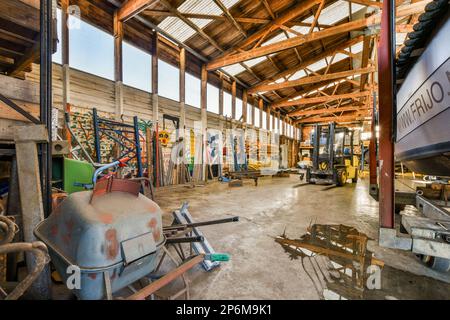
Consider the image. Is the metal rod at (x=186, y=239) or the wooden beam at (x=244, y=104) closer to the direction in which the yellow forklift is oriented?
the metal rod

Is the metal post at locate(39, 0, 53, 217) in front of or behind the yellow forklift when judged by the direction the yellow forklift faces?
in front

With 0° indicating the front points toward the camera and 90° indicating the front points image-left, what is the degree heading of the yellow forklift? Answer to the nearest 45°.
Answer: approximately 45°

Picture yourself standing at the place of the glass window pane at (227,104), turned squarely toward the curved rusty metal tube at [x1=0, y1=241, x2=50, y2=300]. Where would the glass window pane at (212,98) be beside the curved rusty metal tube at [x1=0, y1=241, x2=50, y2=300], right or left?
right

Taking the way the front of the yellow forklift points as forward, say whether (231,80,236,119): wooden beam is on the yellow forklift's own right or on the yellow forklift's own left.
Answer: on the yellow forklift's own right

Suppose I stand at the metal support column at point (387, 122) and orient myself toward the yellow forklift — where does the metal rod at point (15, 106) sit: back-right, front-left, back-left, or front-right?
back-left

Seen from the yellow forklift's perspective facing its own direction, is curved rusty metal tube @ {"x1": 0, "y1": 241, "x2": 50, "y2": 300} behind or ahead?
ahead
